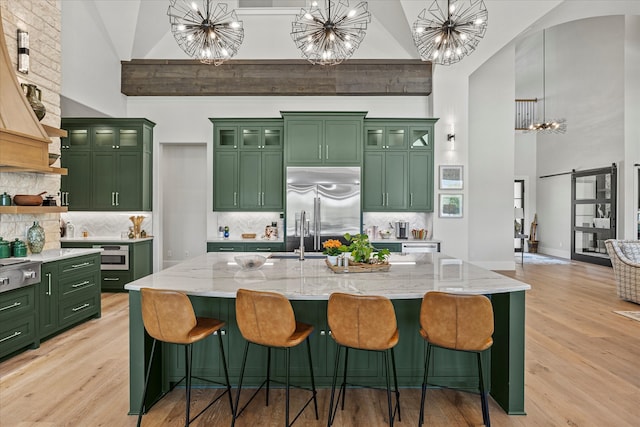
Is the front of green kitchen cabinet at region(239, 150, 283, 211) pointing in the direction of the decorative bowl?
yes

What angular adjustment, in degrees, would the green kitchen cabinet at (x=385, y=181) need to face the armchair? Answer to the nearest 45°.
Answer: approximately 90° to its left

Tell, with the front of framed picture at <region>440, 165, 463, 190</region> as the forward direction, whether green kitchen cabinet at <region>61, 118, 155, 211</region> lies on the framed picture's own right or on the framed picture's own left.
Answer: on the framed picture's own right

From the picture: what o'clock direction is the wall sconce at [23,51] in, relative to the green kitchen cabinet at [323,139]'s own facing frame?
The wall sconce is roughly at 2 o'clock from the green kitchen cabinet.

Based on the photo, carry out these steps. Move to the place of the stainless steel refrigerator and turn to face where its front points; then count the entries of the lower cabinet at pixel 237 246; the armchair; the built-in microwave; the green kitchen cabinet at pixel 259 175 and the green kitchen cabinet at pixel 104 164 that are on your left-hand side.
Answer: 1

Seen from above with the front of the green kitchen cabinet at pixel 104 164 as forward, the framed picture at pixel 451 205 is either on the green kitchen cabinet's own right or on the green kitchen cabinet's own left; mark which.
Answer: on the green kitchen cabinet's own left

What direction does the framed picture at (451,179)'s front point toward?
toward the camera

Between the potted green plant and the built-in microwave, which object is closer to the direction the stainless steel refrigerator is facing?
the potted green plant

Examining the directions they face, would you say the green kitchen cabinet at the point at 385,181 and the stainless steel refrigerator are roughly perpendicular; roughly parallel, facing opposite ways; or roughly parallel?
roughly parallel

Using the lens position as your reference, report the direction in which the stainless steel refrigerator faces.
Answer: facing the viewer

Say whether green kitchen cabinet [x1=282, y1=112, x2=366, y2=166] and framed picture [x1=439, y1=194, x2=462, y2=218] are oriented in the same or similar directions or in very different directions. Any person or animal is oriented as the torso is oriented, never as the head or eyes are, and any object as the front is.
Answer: same or similar directions

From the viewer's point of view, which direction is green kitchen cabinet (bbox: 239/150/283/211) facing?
toward the camera

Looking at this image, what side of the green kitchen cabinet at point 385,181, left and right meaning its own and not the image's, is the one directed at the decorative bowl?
front

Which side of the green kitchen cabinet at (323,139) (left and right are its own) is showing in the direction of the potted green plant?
front

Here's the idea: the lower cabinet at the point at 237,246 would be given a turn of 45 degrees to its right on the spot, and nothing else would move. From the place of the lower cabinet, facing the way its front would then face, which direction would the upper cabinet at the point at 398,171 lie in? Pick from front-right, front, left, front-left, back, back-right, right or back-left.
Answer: back-left

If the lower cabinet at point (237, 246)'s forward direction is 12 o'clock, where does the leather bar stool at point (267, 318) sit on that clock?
The leather bar stool is roughly at 12 o'clock from the lower cabinet.

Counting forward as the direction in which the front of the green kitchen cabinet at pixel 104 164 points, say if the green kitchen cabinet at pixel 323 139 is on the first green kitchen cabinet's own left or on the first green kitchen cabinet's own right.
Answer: on the first green kitchen cabinet's own left
